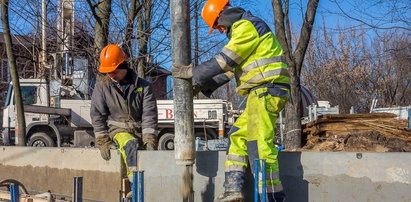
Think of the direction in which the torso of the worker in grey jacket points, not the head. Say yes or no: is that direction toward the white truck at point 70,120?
no

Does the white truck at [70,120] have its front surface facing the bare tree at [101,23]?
no

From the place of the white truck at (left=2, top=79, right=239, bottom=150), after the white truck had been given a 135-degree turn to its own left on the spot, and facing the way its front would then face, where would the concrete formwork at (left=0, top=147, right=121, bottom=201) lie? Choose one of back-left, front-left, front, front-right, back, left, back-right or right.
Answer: front-right

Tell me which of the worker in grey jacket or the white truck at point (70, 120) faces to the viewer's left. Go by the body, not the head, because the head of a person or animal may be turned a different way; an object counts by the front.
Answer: the white truck

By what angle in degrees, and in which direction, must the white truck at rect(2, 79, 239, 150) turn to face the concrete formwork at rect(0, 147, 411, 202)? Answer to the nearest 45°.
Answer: approximately 90° to its left

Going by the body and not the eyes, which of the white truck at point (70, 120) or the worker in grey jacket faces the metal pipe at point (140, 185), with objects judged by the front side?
the worker in grey jacket

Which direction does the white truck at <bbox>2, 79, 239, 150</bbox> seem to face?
to the viewer's left

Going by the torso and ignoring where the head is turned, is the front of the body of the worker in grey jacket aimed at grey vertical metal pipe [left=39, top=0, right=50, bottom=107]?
no

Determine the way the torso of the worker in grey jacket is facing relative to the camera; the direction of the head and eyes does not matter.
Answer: toward the camera

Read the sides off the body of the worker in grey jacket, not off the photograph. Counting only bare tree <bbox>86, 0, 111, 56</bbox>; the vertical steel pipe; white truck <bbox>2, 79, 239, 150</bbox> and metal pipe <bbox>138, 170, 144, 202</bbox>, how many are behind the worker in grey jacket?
2

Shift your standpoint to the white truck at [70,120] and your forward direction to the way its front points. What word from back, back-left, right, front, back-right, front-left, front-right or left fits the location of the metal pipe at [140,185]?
left
